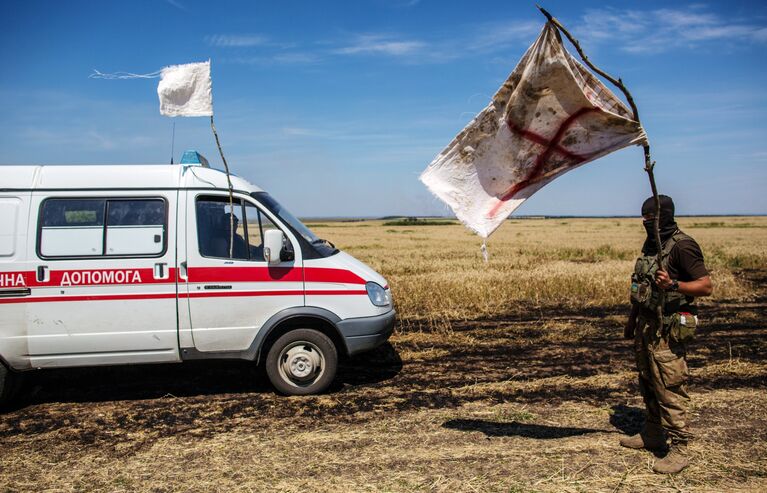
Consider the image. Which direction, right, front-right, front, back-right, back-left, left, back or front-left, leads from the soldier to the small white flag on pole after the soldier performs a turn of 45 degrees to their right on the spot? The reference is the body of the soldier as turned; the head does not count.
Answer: front

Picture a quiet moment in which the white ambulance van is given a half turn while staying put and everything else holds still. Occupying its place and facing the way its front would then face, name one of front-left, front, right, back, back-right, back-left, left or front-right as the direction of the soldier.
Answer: back-left

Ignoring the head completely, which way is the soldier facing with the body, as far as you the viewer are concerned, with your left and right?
facing the viewer and to the left of the viewer

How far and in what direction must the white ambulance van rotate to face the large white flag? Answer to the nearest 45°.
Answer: approximately 45° to its right

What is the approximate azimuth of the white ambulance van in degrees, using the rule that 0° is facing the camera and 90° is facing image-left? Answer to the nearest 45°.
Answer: approximately 270°
